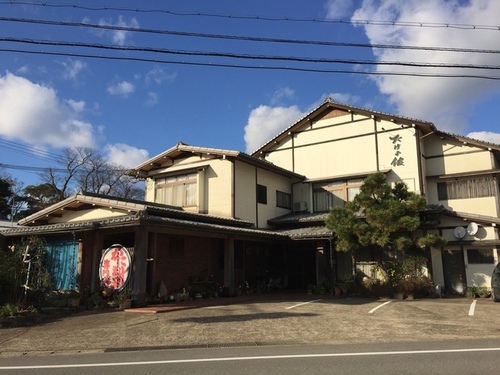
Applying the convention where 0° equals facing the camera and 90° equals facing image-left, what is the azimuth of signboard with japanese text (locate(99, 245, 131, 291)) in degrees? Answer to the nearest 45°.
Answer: approximately 0°

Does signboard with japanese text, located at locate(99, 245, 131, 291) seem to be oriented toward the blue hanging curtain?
no

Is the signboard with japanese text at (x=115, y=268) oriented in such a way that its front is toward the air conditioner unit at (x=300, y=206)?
no

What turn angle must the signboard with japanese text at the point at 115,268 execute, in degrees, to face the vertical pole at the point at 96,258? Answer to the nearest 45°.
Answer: approximately 135° to its right
